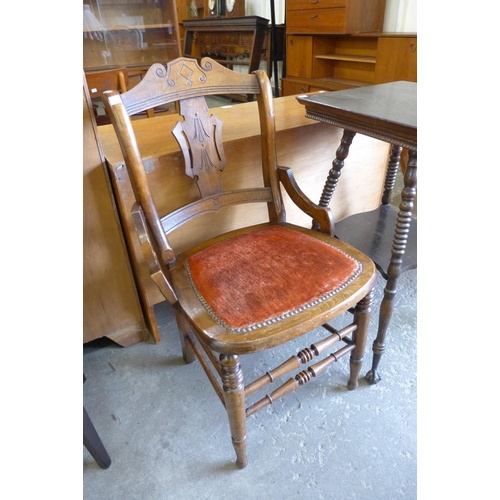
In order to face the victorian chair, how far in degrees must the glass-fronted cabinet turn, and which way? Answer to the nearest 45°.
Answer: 0° — it already faces it

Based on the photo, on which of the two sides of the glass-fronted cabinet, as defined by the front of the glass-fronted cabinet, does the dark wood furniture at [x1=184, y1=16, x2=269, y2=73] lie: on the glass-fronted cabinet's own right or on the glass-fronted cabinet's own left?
on the glass-fronted cabinet's own left

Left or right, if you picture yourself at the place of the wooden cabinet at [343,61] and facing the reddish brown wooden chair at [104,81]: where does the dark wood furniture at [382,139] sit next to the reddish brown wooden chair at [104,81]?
left

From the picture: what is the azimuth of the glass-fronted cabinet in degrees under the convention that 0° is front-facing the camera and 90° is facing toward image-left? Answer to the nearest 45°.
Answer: approximately 0°
